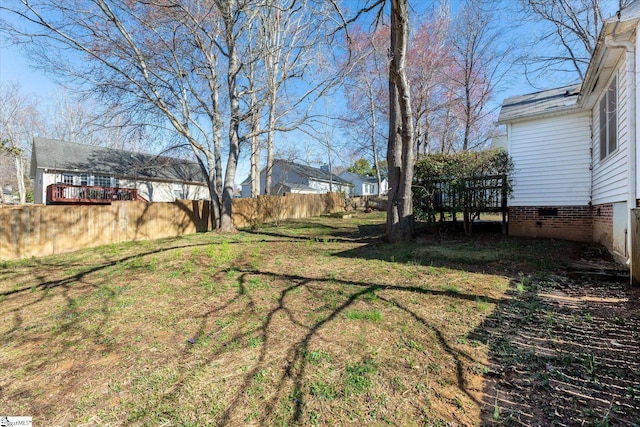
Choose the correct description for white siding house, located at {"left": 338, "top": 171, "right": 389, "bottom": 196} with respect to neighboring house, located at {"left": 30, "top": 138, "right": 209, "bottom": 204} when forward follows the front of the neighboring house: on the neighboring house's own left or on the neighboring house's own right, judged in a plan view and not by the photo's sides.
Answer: on the neighboring house's own right

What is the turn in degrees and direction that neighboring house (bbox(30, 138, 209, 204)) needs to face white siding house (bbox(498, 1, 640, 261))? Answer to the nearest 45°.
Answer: approximately 180°

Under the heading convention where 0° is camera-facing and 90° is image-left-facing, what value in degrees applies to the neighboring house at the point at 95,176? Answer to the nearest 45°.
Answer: approximately 135°

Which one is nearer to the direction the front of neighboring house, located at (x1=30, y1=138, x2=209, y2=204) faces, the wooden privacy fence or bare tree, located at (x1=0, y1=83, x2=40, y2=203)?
the bare tree

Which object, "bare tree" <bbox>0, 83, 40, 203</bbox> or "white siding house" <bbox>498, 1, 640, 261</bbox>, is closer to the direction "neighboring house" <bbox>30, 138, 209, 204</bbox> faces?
the bare tree

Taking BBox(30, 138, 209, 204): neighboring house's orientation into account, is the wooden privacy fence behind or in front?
behind
